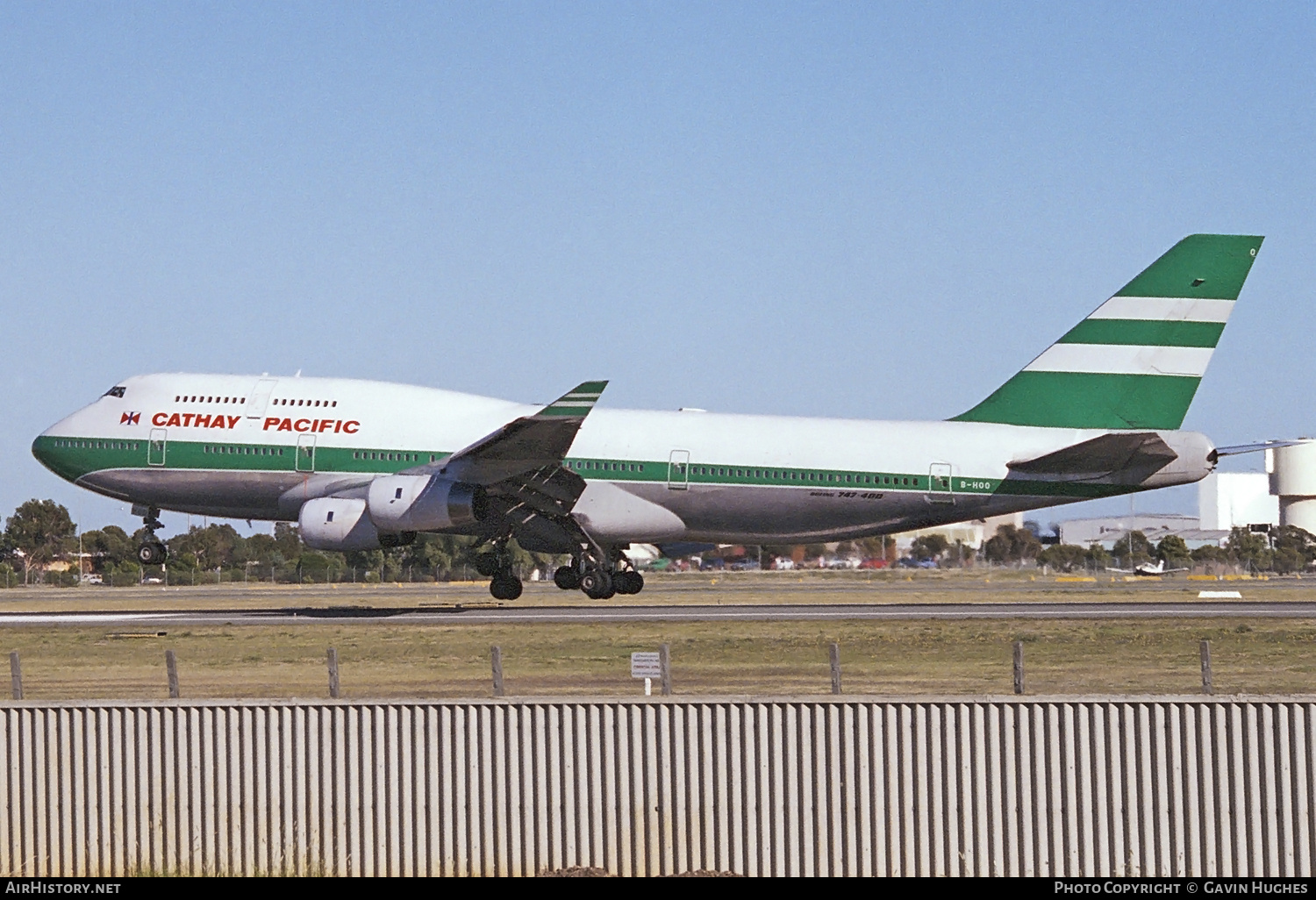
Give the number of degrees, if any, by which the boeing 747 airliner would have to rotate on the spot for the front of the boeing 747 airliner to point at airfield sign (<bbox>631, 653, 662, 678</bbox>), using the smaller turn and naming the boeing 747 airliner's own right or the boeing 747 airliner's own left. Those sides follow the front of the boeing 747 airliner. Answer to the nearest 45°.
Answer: approximately 90° to the boeing 747 airliner's own left

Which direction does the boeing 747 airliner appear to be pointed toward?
to the viewer's left

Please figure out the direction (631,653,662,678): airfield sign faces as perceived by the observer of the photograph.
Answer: facing the viewer

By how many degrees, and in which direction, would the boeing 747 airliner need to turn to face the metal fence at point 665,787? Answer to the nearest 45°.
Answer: approximately 90° to its left

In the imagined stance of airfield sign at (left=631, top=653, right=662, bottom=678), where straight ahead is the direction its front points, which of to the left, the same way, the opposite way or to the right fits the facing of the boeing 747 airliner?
to the right

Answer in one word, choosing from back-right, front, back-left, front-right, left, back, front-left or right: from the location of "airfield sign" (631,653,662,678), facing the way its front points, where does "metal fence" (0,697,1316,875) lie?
front

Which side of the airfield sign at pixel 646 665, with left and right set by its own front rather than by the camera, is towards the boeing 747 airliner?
back

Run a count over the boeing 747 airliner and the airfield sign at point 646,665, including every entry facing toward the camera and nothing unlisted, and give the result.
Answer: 1

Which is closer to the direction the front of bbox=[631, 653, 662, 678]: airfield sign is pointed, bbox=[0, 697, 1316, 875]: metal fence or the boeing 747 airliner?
the metal fence
